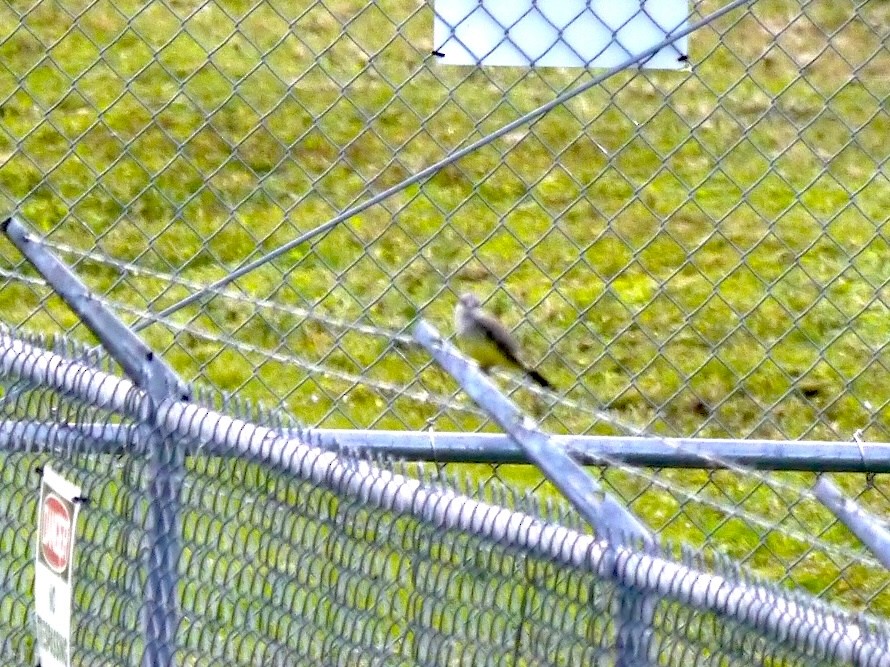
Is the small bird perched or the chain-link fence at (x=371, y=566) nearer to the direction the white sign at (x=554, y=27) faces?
the small bird perched

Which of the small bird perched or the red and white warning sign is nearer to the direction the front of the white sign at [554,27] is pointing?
the small bird perched
